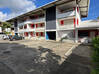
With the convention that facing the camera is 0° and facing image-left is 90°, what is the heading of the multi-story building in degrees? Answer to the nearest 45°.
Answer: approximately 45°
